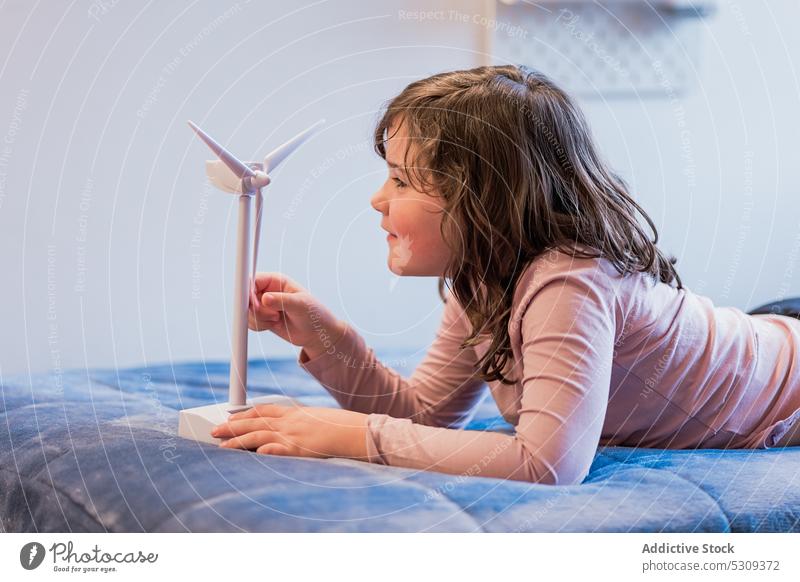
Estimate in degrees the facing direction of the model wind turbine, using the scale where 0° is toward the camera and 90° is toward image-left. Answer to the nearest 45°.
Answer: approximately 315°
